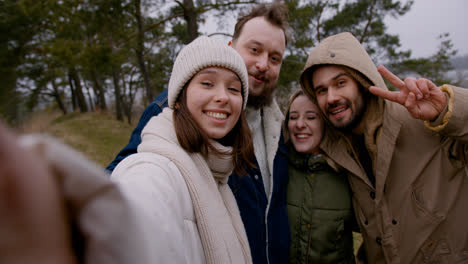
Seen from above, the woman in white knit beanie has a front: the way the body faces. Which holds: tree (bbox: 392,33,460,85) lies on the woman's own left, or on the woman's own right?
on the woman's own left

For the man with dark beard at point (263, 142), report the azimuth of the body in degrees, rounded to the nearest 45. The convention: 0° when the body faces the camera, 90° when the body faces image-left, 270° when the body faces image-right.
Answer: approximately 0°

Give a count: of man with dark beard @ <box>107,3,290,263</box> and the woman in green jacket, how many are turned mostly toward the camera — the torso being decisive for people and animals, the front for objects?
2

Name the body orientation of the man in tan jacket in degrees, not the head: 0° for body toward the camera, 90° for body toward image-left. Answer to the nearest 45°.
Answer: approximately 45°

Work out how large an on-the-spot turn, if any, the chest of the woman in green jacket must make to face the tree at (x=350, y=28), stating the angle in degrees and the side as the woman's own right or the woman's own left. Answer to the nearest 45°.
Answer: approximately 180°

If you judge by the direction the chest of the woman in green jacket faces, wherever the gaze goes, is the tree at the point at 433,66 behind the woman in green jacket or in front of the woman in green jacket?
behind

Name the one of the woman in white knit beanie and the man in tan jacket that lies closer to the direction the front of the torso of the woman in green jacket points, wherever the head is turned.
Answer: the woman in white knit beanie

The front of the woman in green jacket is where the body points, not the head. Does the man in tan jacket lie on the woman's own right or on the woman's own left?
on the woman's own left

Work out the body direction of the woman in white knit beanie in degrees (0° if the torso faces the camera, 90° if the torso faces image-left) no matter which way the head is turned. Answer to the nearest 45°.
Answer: approximately 315°

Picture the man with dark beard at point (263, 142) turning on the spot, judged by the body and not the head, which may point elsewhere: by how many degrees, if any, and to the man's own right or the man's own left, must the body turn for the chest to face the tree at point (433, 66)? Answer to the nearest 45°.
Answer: approximately 135° to the man's own left
